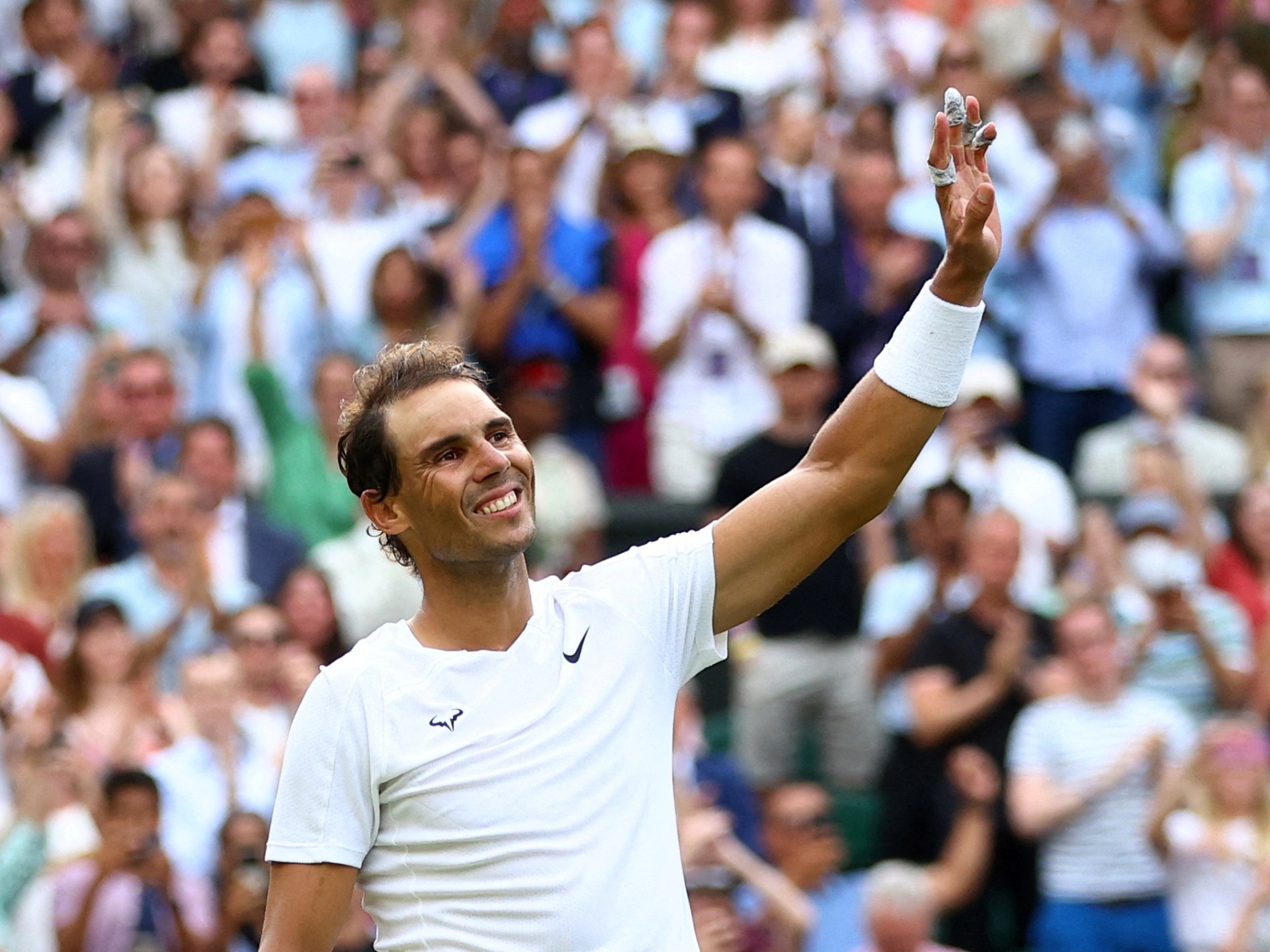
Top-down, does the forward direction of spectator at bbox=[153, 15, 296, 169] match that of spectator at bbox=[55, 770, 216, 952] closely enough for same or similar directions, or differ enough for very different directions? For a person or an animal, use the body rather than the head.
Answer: same or similar directions

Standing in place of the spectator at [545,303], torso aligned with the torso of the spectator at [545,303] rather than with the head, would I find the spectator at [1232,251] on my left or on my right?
on my left

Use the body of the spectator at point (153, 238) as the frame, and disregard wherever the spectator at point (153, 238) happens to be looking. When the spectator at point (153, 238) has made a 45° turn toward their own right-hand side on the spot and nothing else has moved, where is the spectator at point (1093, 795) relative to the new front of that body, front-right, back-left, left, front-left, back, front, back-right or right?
left

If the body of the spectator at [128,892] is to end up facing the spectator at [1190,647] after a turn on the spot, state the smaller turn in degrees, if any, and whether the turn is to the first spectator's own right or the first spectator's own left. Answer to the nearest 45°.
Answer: approximately 90° to the first spectator's own left

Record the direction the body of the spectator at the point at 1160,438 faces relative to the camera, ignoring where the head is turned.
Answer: toward the camera

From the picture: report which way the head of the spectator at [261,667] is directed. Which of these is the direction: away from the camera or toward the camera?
toward the camera

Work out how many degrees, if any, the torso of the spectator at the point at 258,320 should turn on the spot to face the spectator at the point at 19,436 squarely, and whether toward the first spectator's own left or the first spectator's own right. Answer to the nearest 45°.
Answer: approximately 90° to the first spectator's own right

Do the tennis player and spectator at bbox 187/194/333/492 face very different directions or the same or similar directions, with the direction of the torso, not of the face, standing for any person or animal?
same or similar directions

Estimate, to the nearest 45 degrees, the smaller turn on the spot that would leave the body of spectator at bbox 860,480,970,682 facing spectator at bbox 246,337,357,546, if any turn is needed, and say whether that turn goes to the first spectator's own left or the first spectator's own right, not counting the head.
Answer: approximately 135° to the first spectator's own right

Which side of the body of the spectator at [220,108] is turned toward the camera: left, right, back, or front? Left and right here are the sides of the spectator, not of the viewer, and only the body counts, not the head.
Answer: front

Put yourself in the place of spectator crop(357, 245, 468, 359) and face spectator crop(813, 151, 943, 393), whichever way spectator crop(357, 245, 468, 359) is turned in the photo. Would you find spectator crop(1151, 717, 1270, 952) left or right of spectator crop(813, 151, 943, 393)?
right

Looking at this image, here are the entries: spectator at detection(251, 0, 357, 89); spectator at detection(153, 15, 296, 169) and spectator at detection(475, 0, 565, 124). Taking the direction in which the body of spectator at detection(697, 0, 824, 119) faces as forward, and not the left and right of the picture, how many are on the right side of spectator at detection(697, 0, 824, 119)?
3

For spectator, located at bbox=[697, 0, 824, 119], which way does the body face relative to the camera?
toward the camera

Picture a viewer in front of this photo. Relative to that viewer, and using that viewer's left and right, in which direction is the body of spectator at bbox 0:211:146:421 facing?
facing the viewer

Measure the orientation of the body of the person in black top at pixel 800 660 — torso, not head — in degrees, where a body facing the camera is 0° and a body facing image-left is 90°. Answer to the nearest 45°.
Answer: approximately 0°

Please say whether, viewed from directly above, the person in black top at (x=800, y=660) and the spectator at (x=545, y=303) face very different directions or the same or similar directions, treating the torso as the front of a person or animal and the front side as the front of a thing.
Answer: same or similar directions
